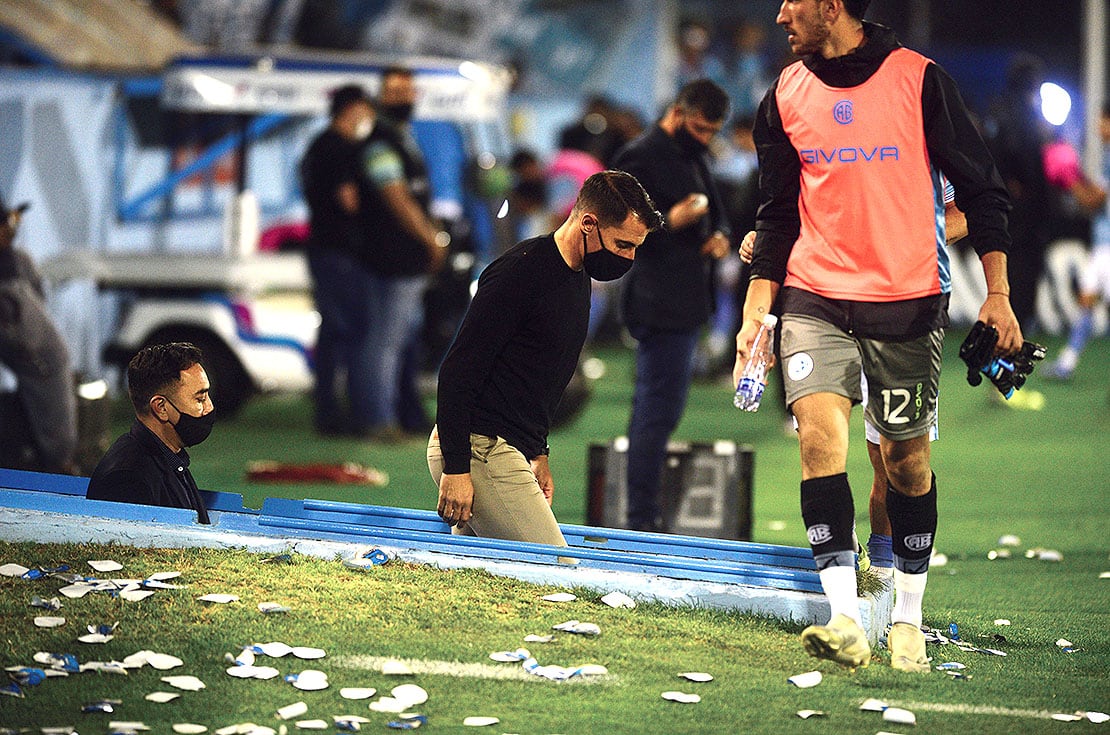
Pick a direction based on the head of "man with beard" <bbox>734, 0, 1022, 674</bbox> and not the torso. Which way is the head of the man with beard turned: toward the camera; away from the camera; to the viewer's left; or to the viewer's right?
to the viewer's left

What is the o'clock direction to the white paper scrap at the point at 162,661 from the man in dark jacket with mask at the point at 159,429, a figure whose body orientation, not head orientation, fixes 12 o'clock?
The white paper scrap is roughly at 3 o'clock from the man in dark jacket with mask.

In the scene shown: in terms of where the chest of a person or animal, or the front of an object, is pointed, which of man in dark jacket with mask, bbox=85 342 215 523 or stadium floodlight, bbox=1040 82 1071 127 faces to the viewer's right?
the man in dark jacket with mask

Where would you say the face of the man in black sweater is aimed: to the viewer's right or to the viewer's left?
to the viewer's right

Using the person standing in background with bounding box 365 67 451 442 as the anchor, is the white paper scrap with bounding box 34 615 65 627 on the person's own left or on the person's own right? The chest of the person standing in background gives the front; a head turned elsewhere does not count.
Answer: on the person's own right

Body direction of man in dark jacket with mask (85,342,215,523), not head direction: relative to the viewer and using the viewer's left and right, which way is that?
facing to the right of the viewer

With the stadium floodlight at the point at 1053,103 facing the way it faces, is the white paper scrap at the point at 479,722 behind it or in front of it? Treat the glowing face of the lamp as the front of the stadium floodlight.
in front
